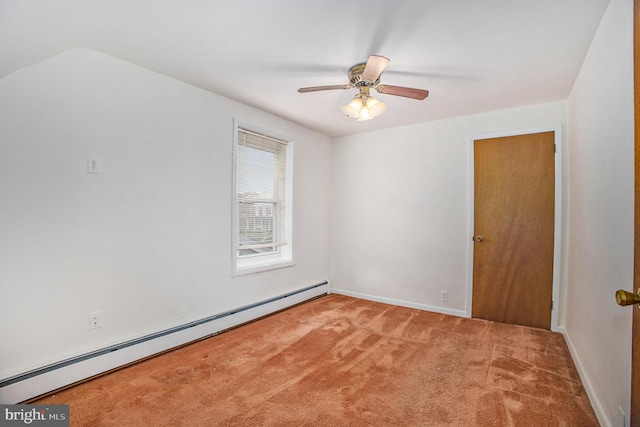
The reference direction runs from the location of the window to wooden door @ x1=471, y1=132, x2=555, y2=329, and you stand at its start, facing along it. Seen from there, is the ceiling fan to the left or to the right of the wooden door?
right

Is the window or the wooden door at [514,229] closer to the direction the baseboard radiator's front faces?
the wooden door

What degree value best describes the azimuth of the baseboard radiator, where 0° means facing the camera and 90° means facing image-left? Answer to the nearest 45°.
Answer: approximately 315°

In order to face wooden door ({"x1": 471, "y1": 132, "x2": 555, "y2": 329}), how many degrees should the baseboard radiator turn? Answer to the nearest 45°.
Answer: approximately 45° to its left

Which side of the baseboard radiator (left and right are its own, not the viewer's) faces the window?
left
